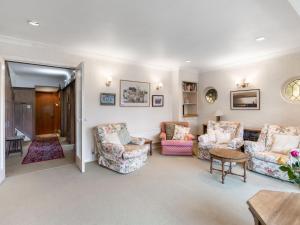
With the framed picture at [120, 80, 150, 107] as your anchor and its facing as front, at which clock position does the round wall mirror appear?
The round wall mirror is roughly at 10 o'clock from the framed picture.

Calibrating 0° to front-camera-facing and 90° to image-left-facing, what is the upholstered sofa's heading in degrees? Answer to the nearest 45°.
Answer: approximately 45°

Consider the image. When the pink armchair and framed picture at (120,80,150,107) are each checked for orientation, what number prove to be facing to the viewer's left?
0

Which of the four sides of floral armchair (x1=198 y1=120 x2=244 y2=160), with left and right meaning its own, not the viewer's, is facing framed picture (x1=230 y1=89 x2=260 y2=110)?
back

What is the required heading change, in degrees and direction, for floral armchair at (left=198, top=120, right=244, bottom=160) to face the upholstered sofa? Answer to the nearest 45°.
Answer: approximately 90° to its left

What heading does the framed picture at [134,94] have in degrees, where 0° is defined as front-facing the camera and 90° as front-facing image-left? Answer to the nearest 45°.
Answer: approximately 315°

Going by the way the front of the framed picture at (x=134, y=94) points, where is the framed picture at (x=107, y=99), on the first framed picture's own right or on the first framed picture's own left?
on the first framed picture's own right
